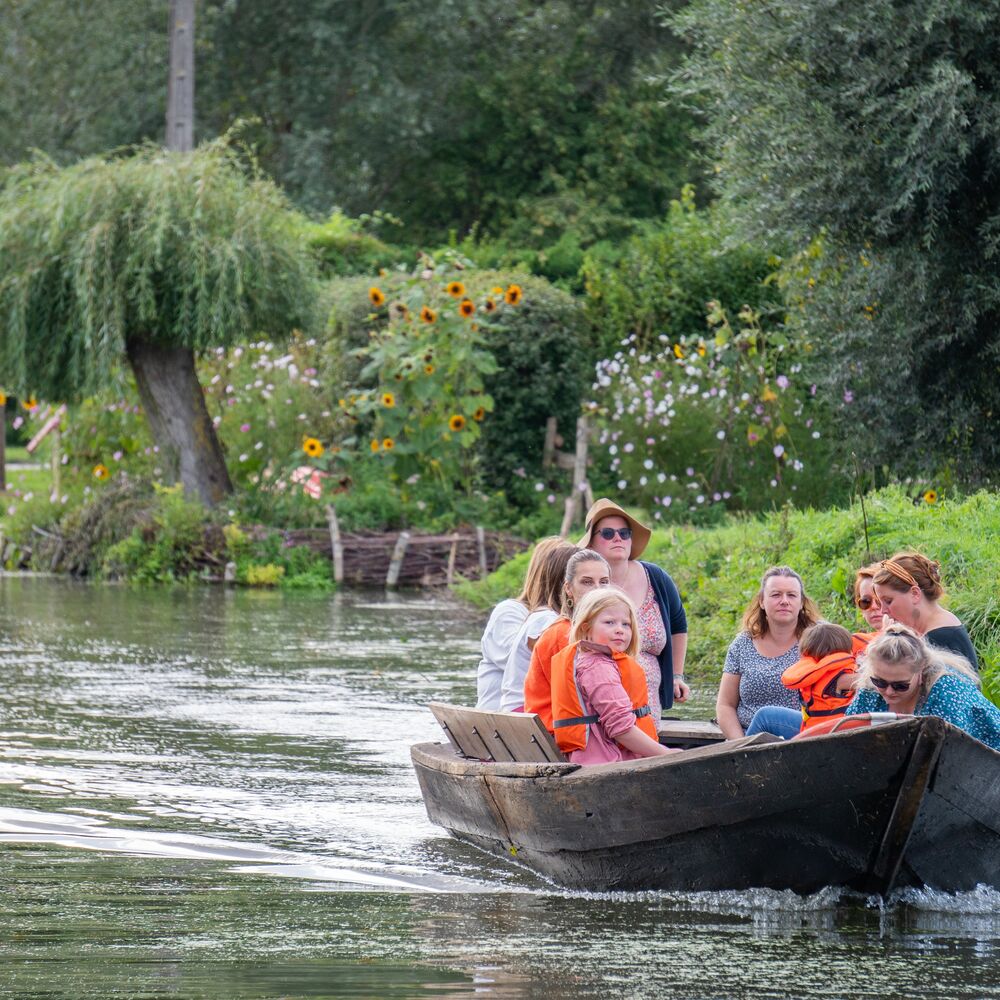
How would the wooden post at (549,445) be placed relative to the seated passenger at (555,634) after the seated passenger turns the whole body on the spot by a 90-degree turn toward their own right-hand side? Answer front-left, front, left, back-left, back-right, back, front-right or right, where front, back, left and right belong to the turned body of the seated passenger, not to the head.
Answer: back-right

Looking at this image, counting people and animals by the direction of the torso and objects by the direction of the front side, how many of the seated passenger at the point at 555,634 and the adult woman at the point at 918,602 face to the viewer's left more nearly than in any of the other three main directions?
1

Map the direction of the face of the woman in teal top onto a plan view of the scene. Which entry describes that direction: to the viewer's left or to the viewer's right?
to the viewer's left

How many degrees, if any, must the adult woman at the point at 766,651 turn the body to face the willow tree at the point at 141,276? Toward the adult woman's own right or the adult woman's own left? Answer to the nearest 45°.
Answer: approximately 135° to the adult woman's own right

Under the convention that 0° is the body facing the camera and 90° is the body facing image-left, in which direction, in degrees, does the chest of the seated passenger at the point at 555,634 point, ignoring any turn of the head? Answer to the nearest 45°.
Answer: approximately 315°

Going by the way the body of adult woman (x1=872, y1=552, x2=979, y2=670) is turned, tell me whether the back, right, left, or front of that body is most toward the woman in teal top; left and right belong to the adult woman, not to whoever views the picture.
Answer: left

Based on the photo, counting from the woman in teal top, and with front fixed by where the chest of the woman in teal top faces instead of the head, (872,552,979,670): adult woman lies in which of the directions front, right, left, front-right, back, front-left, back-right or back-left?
back-right

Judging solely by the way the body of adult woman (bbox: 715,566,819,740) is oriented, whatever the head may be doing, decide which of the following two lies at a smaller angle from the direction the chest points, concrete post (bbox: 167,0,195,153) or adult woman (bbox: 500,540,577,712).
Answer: the adult woman

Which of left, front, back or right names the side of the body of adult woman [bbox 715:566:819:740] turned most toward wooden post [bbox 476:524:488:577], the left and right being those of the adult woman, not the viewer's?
back

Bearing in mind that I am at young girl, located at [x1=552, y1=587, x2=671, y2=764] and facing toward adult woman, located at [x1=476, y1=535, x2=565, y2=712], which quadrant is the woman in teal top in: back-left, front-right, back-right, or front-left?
back-right

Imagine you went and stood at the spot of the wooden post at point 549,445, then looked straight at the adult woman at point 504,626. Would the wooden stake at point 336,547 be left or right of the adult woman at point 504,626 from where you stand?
right

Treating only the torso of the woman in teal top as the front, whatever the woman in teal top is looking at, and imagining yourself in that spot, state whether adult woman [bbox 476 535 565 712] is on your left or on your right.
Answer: on your right

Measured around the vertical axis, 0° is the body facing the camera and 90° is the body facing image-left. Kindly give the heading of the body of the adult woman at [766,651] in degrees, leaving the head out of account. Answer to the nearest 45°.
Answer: approximately 0°
